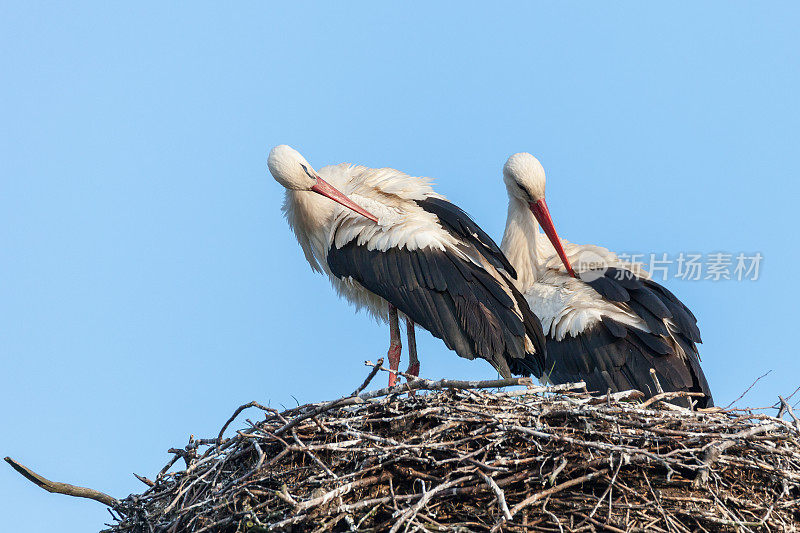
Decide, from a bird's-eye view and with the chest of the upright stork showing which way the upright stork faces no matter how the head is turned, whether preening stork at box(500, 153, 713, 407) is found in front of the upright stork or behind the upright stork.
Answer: behind

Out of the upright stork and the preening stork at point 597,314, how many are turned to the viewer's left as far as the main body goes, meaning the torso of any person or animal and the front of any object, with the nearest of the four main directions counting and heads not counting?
2

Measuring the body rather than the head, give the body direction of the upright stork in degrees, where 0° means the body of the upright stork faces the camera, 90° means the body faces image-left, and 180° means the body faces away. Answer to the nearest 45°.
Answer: approximately 90°

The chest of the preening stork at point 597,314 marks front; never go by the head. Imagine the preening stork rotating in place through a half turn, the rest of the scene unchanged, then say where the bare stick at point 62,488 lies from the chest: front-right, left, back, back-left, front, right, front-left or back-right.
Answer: back-right

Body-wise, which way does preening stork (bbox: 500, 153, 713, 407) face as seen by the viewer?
to the viewer's left
